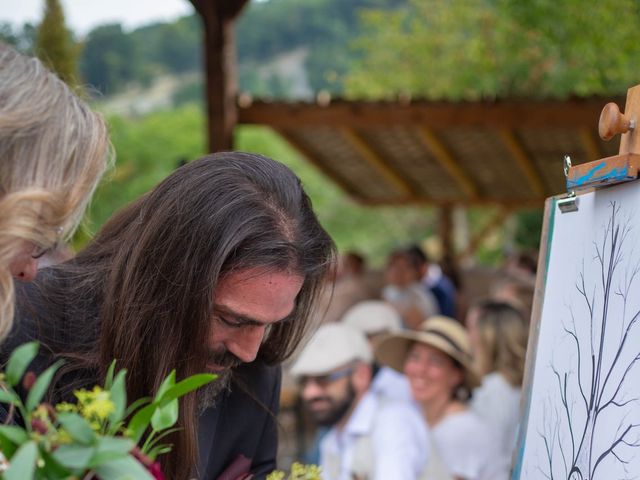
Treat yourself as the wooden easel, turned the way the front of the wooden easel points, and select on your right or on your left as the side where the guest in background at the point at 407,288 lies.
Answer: on your right

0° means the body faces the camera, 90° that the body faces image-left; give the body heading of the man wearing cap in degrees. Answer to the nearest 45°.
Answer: approximately 45°

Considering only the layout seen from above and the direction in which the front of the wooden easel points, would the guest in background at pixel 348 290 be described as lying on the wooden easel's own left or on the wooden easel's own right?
on the wooden easel's own right

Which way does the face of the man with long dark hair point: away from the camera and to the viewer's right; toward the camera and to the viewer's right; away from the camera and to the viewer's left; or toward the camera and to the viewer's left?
toward the camera and to the viewer's right

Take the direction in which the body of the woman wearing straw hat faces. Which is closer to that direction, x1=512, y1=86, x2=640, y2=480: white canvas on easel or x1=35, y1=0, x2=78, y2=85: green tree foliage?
the white canvas on easel

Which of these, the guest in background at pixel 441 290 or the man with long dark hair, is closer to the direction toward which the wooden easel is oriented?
the man with long dark hair

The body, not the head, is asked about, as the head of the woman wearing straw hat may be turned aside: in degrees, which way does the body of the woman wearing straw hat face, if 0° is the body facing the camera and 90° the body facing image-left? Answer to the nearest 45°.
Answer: approximately 45°

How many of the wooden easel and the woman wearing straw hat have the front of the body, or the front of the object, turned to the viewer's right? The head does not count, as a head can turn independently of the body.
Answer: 0

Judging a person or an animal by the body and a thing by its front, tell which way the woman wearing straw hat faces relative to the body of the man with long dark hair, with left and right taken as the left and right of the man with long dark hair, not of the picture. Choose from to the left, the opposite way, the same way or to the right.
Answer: to the right

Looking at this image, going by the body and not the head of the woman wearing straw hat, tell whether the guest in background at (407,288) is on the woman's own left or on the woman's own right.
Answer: on the woman's own right

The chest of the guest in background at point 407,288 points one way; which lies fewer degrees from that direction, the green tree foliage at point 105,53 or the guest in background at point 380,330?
the guest in background
